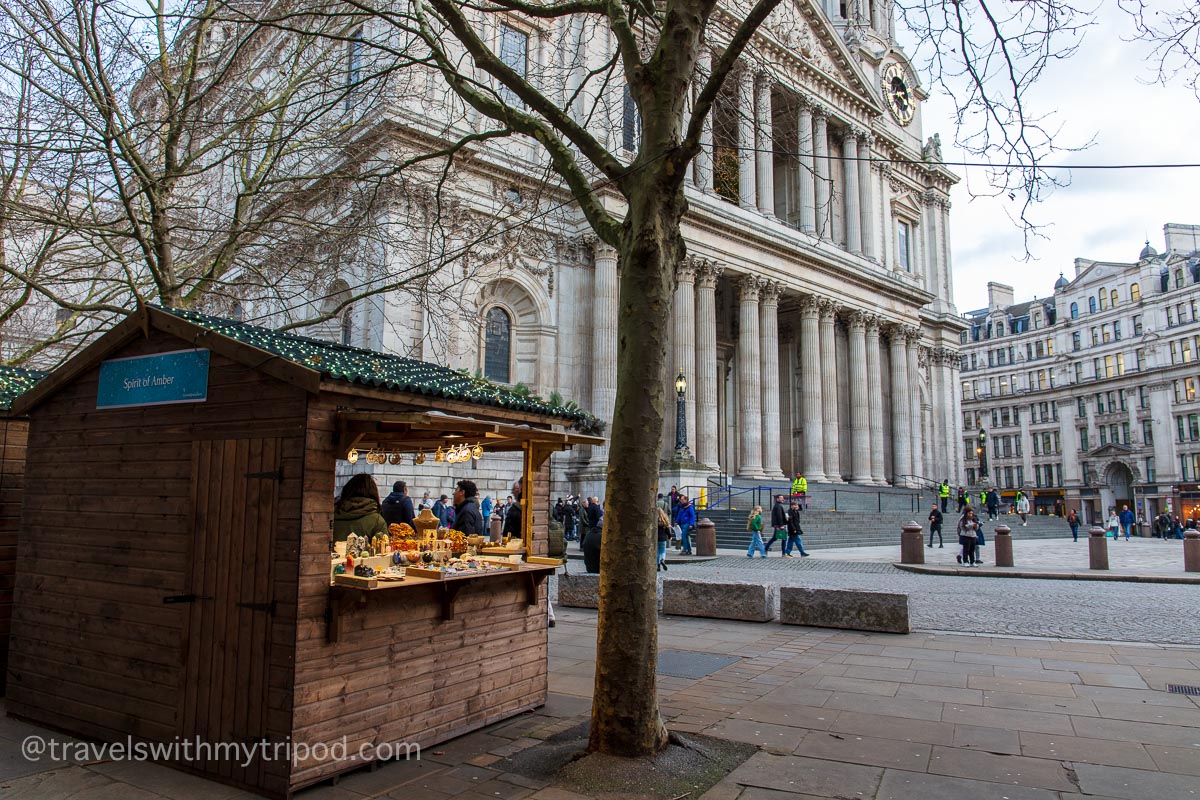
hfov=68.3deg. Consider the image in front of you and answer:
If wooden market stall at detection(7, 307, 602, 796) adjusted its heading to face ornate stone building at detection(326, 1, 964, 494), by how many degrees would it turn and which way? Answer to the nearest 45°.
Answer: approximately 90° to its left

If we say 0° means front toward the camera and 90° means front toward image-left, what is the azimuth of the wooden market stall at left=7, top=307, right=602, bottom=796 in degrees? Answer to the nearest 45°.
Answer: approximately 315°

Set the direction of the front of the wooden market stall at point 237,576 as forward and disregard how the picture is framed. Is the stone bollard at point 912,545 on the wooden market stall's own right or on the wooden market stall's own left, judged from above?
on the wooden market stall's own left

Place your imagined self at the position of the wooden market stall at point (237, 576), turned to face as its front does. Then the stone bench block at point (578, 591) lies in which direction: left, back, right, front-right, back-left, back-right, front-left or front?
left

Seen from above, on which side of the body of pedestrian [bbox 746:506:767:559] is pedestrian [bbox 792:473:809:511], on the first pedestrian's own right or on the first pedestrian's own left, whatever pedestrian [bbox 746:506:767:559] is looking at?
on the first pedestrian's own left

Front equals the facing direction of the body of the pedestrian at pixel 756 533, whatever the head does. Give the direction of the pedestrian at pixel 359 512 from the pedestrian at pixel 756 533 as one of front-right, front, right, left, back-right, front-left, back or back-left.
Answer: right
